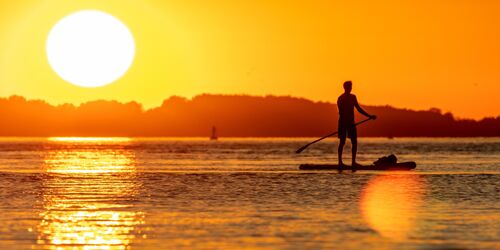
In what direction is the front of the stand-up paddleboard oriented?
to the viewer's right
